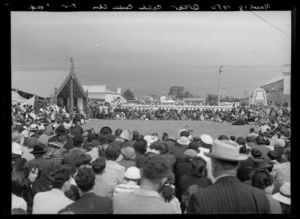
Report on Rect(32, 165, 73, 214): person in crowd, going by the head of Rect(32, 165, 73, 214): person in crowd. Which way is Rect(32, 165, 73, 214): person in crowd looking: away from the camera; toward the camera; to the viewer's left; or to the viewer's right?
away from the camera

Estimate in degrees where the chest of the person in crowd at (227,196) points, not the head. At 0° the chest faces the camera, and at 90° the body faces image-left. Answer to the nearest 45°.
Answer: approximately 180°

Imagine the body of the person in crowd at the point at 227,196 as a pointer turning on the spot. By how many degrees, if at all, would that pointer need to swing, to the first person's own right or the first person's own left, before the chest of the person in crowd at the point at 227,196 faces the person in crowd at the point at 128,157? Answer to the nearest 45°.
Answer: approximately 45° to the first person's own left

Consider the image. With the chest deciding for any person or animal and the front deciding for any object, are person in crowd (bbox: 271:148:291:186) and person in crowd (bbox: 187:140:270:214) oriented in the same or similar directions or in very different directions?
same or similar directions

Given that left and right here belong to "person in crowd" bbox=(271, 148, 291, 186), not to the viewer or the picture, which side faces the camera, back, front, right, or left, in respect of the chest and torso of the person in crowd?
back

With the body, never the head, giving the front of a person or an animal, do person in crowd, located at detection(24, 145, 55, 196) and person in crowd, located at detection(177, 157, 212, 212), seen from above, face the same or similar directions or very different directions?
same or similar directions

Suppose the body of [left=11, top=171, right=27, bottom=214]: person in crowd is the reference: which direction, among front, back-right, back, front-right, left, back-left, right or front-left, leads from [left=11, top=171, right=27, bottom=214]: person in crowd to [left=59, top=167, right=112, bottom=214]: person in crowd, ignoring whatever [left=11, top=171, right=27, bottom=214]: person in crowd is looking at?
back-right

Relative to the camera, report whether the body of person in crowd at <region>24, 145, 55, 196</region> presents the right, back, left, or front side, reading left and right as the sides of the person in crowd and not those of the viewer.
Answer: back

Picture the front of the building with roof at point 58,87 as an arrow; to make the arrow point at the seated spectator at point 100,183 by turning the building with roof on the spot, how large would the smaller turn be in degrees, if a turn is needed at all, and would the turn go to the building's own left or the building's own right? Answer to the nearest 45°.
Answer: approximately 45° to the building's own right

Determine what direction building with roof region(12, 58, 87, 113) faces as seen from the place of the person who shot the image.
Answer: facing the viewer and to the right of the viewer

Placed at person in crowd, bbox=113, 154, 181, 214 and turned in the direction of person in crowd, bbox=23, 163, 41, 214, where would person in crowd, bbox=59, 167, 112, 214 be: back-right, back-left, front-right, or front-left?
front-left

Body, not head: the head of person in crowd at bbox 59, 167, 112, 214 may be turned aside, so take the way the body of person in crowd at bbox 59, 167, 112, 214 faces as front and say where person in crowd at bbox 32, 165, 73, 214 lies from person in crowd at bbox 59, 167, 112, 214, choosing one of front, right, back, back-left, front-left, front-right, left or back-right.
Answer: front-left

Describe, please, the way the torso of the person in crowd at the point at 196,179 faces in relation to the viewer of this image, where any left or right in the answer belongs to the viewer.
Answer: facing away from the viewer

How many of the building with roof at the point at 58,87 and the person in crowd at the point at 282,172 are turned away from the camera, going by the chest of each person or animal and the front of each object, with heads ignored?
1

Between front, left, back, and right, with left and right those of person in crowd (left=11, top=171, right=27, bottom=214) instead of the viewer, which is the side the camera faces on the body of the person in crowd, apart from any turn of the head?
back

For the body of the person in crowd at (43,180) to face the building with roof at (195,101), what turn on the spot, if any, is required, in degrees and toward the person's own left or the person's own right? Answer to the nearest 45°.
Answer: approximately 45° to the person's own right

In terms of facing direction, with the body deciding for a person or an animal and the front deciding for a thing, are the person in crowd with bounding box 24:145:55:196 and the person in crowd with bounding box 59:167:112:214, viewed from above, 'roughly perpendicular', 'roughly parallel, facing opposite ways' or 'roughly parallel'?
roughly parallel

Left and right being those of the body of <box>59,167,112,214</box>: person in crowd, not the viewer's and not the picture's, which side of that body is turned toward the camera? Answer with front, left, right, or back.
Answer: back

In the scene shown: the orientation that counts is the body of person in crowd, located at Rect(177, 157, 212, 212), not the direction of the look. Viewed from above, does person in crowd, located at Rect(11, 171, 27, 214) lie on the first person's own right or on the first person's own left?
on the first person's own left

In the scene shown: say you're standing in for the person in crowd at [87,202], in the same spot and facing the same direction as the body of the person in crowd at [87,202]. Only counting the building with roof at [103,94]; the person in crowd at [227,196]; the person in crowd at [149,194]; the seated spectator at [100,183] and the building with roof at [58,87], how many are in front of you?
3

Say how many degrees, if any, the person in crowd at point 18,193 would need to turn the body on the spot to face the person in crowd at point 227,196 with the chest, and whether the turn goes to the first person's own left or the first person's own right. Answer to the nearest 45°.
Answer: approximately 135° to the first person's own right

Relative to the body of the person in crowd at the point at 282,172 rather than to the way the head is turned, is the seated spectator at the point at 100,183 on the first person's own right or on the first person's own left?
on the first person's own left
